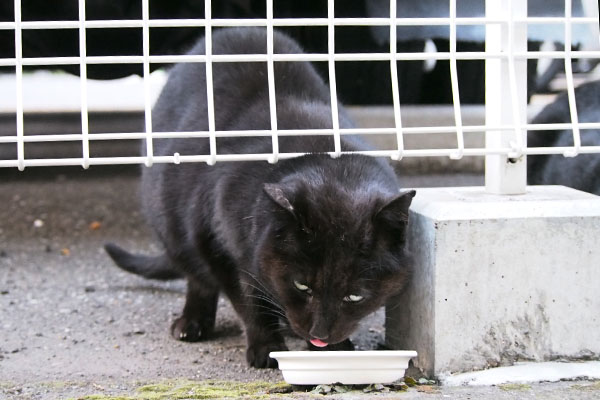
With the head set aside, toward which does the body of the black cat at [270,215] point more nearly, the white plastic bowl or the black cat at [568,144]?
the white plastic bowl

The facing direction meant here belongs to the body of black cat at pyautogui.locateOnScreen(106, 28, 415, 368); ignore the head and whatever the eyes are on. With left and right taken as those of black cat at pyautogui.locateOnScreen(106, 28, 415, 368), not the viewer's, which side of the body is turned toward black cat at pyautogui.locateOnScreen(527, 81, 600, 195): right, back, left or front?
left

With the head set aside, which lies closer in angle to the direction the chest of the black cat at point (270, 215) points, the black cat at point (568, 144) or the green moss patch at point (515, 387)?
the green moss patch

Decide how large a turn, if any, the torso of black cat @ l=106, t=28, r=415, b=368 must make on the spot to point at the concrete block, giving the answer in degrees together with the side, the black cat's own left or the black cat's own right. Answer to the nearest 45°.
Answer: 0° — it already faces it

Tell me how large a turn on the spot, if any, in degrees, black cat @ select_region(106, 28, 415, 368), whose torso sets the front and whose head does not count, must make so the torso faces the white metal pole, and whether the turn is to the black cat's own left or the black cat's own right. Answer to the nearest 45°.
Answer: approximately 45° to the black cat's own left

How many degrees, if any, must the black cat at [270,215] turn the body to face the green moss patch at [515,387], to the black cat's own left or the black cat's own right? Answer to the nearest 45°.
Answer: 0° — it already faces it

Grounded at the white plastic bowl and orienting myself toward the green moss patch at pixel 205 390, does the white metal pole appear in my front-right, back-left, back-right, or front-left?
back-right

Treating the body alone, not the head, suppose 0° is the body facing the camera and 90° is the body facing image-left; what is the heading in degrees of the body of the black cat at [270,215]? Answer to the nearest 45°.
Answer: approximately 315°
